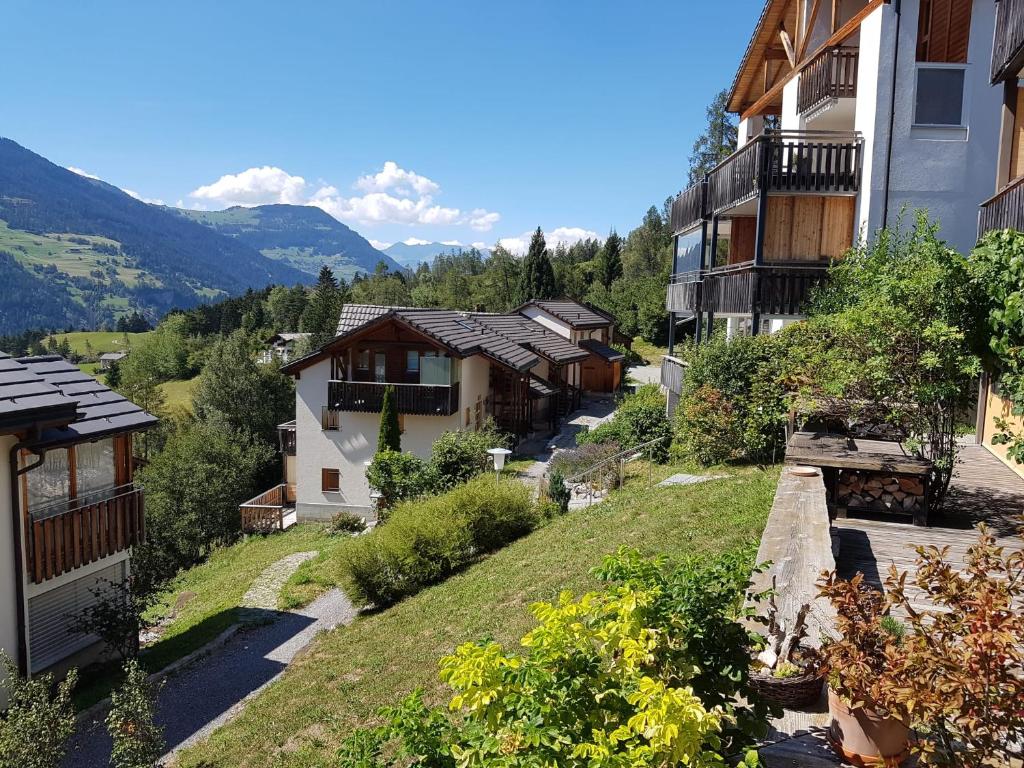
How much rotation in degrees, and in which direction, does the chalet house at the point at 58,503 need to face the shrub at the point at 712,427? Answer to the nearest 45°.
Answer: approximately 45° to its left

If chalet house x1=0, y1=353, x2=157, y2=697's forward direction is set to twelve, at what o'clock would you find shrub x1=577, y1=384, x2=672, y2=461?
The shrub is roughly at 10 o'clock from the chalet house.

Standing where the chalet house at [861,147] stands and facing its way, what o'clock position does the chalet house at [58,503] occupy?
the chalet house at [58,503] is roughly at 12 o'clock from the chalet house at [861,147].

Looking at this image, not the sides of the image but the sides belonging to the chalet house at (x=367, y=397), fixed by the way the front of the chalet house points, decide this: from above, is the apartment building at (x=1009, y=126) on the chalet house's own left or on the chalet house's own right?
on the chalet house's own left

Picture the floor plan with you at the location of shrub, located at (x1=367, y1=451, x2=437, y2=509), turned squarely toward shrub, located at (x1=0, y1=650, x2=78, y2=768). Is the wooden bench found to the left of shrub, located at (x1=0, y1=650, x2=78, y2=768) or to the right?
left

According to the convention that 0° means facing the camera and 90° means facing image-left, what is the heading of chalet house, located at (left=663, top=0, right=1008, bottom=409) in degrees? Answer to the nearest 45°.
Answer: approximately 45°

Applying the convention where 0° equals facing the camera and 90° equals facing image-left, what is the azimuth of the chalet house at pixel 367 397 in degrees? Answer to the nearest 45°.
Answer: approximately 45°

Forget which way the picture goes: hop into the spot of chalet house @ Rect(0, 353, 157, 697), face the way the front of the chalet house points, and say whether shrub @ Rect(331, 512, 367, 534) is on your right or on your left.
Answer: on your left

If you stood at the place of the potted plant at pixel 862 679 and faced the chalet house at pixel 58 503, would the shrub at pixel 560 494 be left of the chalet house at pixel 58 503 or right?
right

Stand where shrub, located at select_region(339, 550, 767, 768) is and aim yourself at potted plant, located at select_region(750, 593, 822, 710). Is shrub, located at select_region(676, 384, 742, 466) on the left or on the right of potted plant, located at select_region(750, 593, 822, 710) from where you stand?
left

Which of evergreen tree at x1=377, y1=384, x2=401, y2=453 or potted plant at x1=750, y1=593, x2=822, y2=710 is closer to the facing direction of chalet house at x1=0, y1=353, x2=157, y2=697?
the potted plant
